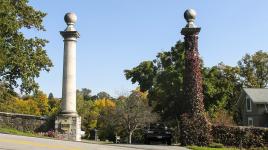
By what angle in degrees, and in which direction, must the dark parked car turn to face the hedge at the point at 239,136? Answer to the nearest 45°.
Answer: approximately 45° to its left

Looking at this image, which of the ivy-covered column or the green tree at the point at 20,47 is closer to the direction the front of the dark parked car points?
the ivy-covered column

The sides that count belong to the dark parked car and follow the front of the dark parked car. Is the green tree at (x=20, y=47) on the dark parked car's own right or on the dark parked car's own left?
on the dark parked car's own right

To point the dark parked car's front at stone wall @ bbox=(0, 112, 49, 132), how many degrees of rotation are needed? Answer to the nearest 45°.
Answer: approximately 90° to its right

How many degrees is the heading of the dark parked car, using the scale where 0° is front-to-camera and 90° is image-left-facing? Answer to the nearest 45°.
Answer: approximately 0°
